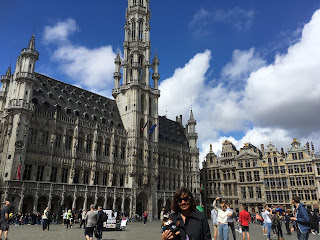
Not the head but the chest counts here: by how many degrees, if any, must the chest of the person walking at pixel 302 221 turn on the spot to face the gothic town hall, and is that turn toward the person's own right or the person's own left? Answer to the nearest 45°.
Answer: approximately 45° to the person's own right

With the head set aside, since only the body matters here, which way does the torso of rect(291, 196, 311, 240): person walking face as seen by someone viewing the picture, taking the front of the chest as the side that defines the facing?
to the viewer's left

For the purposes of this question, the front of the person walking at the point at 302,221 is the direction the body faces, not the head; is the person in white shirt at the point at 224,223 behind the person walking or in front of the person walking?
in front

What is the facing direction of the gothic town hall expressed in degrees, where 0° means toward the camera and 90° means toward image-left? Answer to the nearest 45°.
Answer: approximately 315°

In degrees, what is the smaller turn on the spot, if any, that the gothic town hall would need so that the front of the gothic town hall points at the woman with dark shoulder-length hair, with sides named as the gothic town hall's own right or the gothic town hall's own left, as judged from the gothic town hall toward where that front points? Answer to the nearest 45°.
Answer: approximately 45° to the gothic town hall's own right
